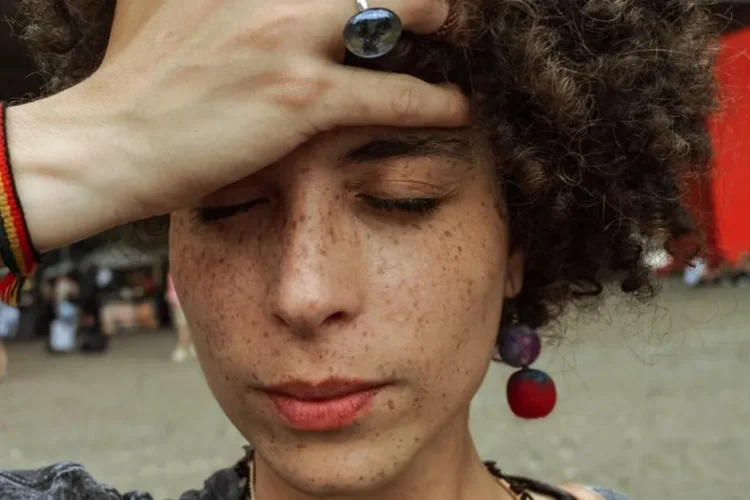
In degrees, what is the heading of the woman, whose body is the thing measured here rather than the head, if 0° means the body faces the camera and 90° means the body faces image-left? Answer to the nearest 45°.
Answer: approximately 0°

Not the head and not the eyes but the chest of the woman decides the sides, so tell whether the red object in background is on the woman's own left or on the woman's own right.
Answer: on the woman's own left
